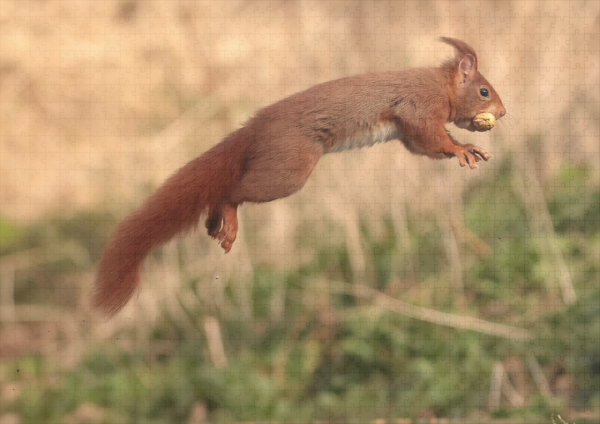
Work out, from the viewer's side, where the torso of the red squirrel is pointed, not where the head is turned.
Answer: to the viewer's right
